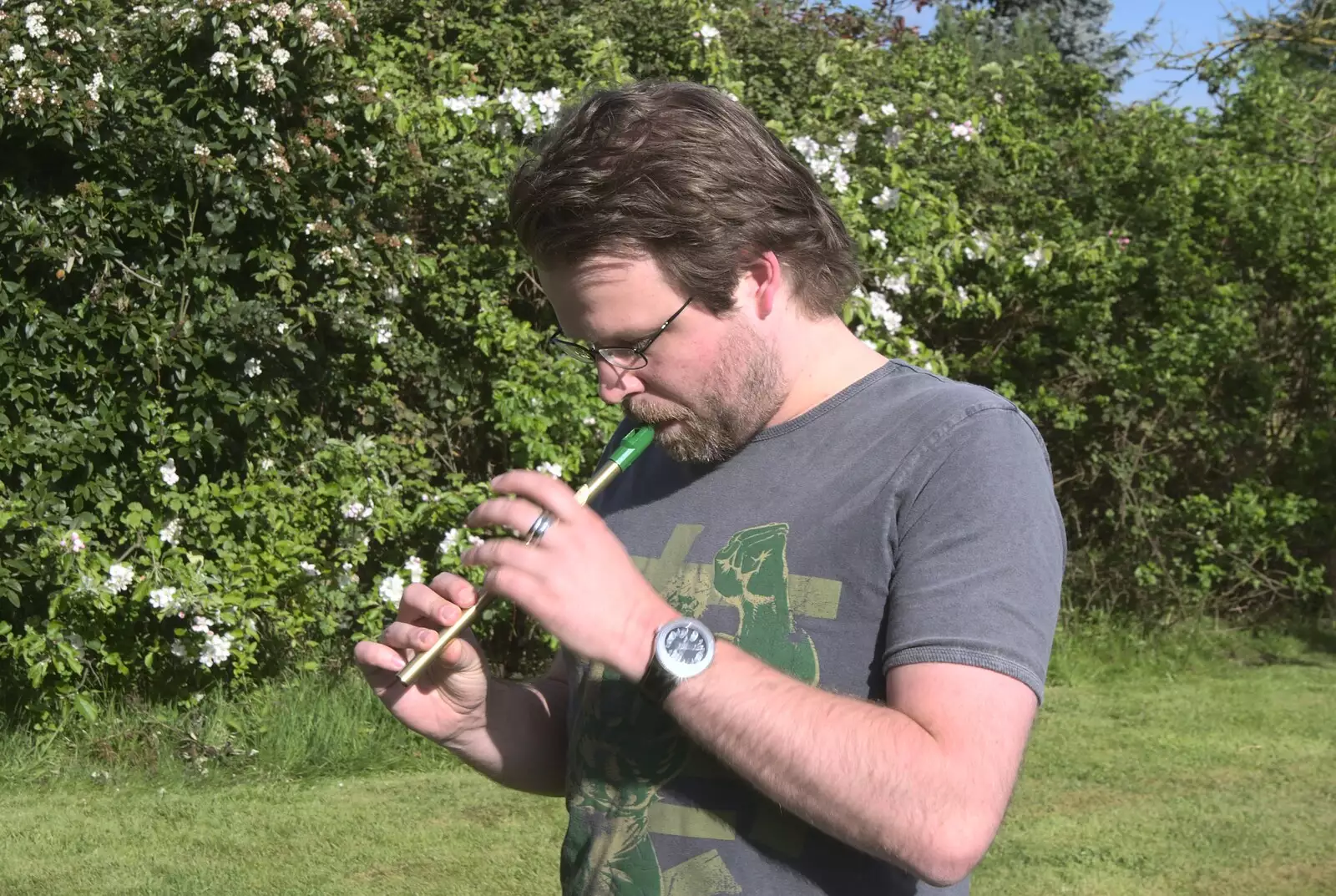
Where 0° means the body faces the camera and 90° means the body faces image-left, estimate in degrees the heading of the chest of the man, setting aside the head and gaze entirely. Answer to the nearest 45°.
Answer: approximately 45°

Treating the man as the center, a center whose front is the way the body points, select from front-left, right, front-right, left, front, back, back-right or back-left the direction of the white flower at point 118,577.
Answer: right

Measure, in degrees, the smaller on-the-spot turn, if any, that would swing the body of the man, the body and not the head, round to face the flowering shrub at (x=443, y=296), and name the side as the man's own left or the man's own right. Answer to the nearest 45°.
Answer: approximately 135° to the man's own right
